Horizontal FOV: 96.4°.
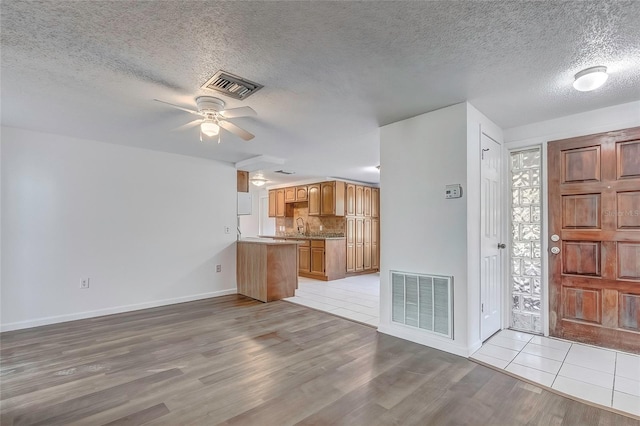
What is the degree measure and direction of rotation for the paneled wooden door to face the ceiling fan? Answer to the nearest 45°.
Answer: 0° — it already faces it

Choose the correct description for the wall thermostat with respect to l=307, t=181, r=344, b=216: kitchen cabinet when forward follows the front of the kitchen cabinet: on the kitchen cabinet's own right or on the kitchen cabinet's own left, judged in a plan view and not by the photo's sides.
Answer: on the kitchen cabinet's own left

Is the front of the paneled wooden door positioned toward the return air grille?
no

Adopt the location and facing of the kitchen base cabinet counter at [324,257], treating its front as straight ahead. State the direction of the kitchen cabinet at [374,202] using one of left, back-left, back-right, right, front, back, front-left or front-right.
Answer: back

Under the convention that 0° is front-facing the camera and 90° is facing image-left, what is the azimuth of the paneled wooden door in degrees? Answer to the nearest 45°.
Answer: approximately 45°

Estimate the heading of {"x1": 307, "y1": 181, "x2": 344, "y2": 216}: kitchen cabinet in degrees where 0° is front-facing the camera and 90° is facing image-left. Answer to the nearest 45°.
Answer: approximately 45°

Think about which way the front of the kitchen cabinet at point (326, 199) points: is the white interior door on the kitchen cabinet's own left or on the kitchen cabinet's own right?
on the kitchen cabinet's own left

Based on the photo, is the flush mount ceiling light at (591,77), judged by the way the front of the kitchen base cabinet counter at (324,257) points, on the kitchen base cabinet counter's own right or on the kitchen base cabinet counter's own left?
on the kitchen base cabinet counter's own left
